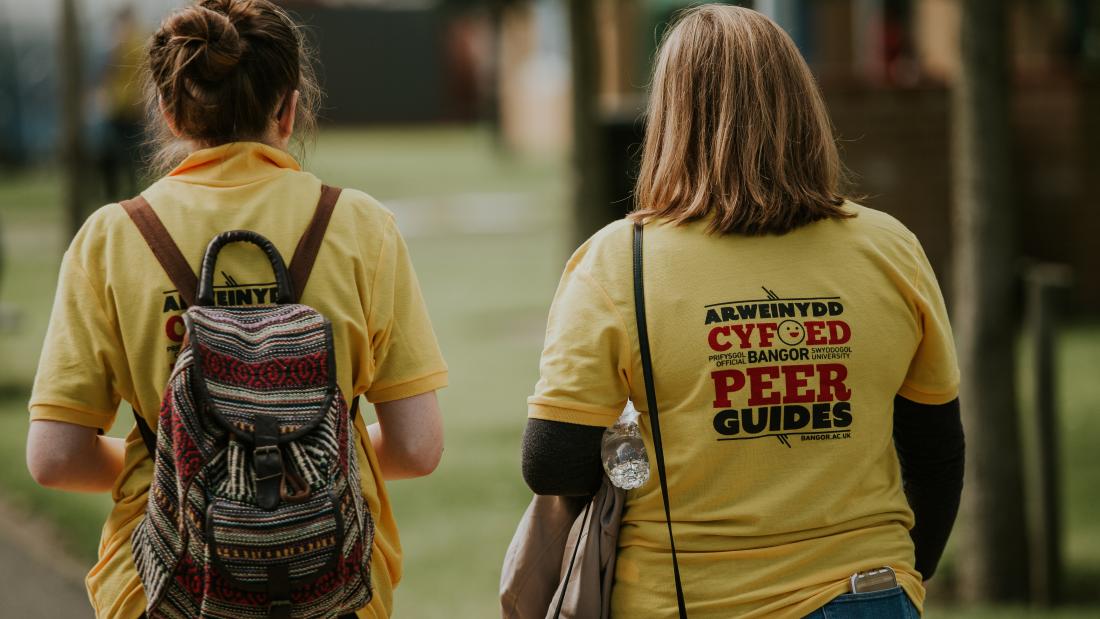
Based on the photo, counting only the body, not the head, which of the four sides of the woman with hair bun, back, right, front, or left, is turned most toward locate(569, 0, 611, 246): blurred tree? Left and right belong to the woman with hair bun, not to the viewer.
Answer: front

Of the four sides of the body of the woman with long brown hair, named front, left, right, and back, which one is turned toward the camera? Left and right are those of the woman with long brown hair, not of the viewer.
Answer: back

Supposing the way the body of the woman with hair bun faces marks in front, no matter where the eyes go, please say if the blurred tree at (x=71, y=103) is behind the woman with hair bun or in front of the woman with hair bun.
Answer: in front

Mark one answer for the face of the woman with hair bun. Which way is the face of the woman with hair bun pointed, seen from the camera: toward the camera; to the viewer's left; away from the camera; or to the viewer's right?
away from the camera

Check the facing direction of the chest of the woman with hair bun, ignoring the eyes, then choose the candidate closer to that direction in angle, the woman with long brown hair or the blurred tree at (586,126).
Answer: the blurred tree

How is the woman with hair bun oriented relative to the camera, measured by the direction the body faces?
away from the camera

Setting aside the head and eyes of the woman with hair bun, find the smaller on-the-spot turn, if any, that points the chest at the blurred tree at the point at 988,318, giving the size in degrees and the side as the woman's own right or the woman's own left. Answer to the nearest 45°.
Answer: approximately 45° to the woman's own right

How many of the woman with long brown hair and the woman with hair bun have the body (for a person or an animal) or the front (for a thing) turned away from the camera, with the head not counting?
2

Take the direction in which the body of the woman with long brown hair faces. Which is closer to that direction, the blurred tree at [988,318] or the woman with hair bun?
the blurred tree

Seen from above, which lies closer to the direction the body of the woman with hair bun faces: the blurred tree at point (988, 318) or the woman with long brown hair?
the blurred tree

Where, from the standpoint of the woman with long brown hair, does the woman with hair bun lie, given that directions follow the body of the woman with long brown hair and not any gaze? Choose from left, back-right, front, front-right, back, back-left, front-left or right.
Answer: left

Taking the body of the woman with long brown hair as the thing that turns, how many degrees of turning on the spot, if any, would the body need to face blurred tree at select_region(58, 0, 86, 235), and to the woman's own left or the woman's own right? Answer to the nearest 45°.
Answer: approximately 45° to the woman's own left
